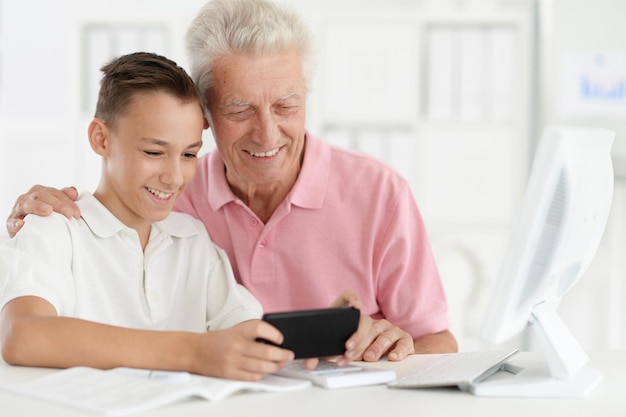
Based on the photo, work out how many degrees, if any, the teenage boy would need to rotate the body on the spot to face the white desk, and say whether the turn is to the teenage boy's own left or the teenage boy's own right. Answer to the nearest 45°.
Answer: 0° — they already face it

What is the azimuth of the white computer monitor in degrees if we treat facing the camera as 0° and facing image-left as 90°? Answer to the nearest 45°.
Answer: approximately 135°

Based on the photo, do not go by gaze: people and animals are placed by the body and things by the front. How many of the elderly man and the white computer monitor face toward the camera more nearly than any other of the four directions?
1

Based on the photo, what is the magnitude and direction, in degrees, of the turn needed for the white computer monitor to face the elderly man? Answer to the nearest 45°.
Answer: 0° — it already faces them

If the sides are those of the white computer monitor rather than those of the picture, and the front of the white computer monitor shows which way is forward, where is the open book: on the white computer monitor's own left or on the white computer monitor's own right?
on the white computer monitor's own left
